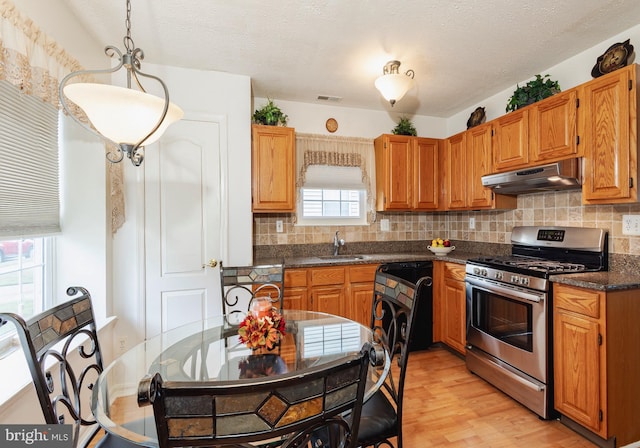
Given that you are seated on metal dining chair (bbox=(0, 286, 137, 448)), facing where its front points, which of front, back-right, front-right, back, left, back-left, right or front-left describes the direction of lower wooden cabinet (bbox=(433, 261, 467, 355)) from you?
front-left

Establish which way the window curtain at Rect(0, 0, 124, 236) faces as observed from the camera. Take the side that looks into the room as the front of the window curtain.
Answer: facing the viewer and to the right of the viewer

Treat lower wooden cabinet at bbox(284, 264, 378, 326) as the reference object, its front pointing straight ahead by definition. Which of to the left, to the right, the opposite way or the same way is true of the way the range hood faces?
to the right

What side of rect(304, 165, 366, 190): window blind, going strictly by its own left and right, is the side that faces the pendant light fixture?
front

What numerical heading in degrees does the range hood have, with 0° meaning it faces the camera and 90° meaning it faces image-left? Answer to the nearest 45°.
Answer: approximately 45°

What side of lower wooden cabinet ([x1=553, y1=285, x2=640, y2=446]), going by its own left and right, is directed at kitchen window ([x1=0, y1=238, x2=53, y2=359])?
front

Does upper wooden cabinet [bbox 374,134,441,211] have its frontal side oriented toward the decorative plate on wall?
no

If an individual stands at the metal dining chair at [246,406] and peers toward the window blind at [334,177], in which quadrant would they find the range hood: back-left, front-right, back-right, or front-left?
front-right

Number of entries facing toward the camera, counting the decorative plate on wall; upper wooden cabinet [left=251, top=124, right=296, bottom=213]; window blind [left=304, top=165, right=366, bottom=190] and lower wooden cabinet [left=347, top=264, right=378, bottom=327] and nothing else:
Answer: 4

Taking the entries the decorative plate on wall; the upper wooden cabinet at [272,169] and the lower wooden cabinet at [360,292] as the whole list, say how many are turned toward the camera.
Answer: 3

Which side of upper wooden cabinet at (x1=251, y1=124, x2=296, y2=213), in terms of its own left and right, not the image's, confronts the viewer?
front

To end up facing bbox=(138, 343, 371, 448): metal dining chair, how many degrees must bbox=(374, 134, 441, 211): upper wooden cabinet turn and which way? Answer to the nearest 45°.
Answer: approximately 45° to its right

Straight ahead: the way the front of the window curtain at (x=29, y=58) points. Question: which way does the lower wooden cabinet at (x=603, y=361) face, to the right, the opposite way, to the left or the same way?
the opposite way

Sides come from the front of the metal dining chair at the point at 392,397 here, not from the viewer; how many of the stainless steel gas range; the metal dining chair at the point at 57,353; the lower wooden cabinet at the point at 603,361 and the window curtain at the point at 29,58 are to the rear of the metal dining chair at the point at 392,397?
2

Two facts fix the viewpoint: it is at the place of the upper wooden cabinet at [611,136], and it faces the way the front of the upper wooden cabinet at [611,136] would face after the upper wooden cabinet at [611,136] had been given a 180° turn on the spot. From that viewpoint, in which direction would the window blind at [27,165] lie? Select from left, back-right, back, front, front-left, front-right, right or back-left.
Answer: back

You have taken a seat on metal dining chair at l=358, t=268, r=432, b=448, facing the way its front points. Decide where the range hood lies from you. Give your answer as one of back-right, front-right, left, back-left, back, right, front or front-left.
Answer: back
